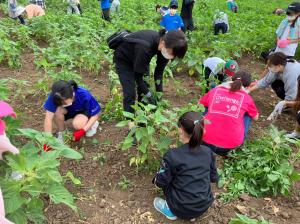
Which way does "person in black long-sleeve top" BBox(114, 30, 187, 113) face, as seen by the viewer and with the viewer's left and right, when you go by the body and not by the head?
facing to the right of the viewer

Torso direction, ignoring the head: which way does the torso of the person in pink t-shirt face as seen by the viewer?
away from the camera

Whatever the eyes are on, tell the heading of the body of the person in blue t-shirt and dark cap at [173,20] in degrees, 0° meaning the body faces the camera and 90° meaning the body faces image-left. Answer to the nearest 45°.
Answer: approximately 0°

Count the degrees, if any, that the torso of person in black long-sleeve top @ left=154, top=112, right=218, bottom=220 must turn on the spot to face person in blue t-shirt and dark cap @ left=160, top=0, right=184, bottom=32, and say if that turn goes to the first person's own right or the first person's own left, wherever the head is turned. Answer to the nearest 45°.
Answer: approximately 45° to the first person's own right

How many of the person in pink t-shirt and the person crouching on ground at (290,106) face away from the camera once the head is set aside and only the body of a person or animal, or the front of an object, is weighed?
1

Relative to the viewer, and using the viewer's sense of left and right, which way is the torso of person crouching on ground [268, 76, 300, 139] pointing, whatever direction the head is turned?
facing to the left of the viewer

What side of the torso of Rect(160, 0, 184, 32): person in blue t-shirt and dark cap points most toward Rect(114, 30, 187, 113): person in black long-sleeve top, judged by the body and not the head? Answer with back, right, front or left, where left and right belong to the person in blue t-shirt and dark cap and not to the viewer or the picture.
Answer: front

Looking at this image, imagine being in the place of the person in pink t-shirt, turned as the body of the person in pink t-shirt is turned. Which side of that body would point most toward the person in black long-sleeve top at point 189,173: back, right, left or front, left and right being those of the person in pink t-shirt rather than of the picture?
back

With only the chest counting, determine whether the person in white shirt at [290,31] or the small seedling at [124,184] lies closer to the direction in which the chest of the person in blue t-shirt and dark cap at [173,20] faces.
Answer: the small seedling

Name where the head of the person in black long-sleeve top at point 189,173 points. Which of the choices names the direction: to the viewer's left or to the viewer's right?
to the viewer's left

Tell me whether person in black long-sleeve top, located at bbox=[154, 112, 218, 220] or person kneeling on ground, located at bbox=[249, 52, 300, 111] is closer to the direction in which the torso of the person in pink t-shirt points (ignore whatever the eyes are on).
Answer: the person kneeling on ground

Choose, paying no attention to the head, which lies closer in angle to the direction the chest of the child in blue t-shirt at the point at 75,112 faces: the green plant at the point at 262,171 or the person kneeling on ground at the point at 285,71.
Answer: the green plant

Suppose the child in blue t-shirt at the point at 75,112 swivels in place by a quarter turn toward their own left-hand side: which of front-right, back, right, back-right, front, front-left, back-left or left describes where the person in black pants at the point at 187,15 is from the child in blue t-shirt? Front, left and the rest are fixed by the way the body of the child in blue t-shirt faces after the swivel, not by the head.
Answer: front-left

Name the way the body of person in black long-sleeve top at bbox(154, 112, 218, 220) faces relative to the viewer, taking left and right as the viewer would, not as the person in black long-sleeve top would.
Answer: facing away from the viewer and to the left of the viewer

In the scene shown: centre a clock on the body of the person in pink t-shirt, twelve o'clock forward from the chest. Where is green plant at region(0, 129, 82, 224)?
The green plant is roughly at 7 o'clock from the person in pink t-shirt.

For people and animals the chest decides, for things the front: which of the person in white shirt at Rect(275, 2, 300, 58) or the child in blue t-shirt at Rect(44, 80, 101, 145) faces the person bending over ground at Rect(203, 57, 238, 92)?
the person in white shirt
